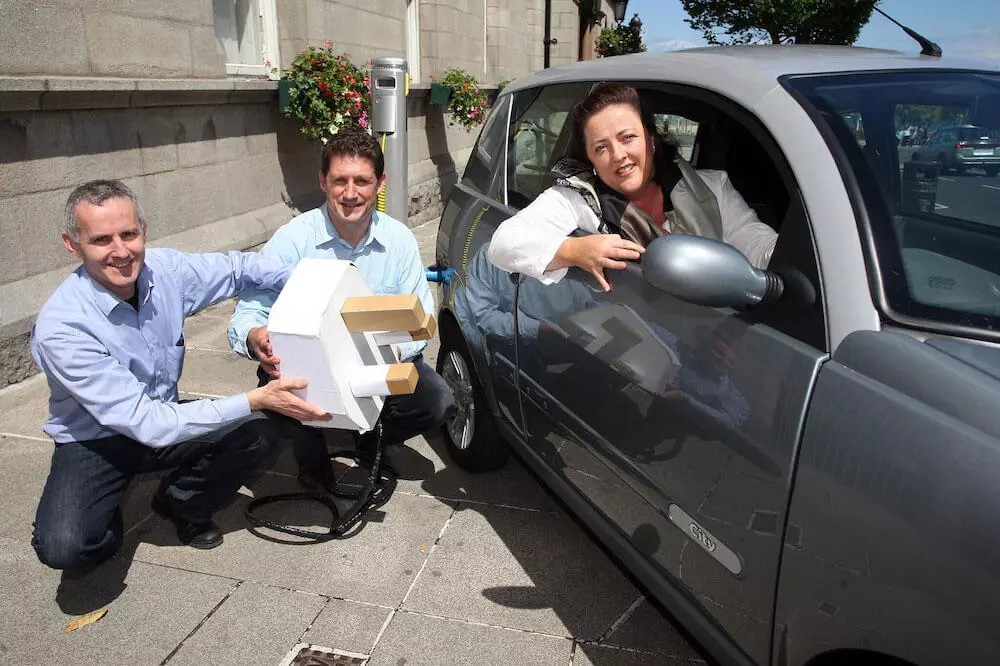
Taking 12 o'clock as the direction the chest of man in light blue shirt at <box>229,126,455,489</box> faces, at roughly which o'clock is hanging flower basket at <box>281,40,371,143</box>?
The hanging flower basket is roughly at 6 o'clock from the man in light blue shirt.

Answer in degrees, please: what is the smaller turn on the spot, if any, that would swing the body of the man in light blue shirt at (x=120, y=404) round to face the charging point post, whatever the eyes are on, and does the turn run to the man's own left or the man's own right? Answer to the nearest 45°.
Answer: approximately 90° to the man's own left

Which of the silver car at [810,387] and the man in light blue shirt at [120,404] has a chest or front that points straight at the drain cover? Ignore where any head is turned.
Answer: the man in light blue shirt

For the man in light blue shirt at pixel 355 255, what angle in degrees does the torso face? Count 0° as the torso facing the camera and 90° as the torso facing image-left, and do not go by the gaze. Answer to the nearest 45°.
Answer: approximately 0°

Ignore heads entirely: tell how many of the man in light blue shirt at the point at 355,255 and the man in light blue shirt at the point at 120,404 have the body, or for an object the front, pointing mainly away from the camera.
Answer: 0

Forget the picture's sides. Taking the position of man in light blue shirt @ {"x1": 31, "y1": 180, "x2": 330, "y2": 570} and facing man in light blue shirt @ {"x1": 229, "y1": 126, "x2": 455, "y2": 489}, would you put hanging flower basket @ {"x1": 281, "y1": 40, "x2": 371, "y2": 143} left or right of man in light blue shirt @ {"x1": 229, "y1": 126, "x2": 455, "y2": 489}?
left

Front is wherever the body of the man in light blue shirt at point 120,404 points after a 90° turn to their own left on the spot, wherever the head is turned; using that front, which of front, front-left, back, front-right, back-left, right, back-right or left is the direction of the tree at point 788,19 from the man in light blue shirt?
front

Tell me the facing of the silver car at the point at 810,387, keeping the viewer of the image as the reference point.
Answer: facing the viewer and to the right of the viewer

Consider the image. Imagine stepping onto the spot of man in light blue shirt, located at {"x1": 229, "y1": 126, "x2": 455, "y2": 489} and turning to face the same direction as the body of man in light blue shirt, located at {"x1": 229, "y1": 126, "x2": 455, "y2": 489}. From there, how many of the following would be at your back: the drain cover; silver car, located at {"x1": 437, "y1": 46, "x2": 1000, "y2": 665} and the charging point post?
1

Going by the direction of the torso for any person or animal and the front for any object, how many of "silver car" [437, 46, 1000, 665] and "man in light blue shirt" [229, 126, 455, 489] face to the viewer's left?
0

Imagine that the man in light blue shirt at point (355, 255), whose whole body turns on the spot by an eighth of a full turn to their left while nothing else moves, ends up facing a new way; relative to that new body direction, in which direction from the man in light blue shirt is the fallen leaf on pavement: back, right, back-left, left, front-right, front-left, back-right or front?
right

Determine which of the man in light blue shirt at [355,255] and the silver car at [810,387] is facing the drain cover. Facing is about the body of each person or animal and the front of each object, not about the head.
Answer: the man in light blue shirt

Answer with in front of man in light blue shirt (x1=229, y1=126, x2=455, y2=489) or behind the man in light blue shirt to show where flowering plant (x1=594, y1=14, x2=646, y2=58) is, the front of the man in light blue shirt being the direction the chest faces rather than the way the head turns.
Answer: behind
